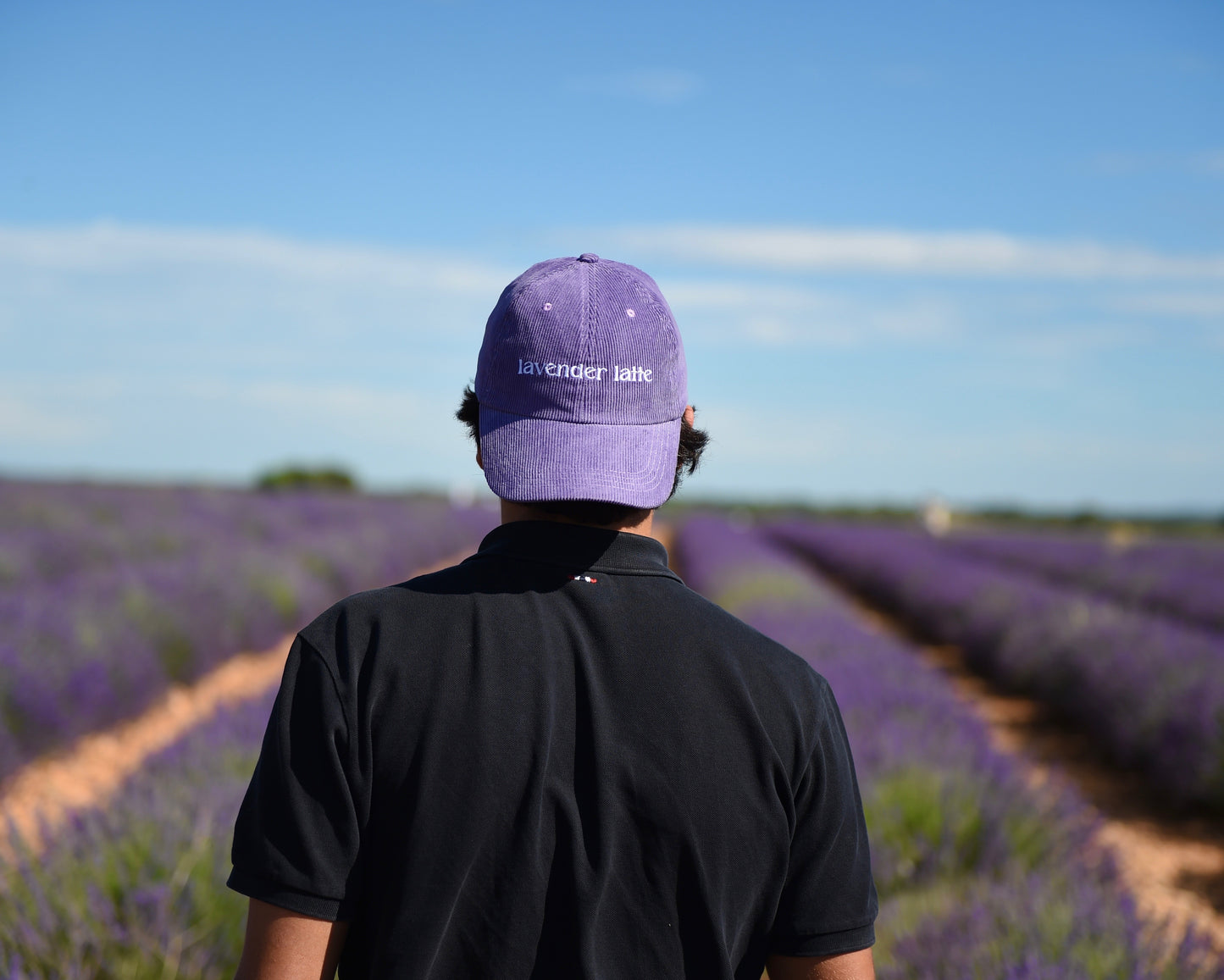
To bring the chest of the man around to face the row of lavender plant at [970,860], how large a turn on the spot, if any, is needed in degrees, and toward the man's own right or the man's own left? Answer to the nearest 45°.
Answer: approximately 45° to the man's own right

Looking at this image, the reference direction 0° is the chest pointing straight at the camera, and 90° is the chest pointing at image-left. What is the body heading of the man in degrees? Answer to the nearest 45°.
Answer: approximately 180°

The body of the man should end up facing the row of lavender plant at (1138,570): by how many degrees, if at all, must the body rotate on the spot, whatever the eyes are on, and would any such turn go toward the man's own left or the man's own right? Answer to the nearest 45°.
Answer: approximately 45° to the man's own right

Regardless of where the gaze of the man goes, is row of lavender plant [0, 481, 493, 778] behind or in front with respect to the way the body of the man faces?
in front

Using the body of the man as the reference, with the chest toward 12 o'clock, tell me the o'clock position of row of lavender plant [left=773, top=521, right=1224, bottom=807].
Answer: The row of lavender plant is roughly at 1 o'clock from the man.

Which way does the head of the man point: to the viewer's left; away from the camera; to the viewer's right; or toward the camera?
away from the camera
